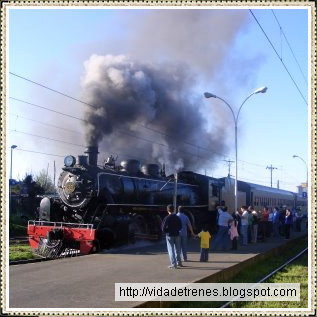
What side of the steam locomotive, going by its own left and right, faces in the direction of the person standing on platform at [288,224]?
back

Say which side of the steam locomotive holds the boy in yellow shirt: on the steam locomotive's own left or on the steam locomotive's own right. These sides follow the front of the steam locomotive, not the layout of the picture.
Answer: on the steam locomotive's own left

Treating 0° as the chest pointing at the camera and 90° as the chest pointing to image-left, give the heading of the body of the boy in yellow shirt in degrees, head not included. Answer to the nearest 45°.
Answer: approximately 180°

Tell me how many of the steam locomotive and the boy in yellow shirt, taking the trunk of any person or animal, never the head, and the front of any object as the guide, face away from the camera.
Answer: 1

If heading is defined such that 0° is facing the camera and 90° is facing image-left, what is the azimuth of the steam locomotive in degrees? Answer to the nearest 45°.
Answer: approximately 45°
